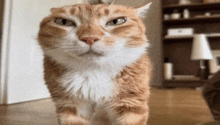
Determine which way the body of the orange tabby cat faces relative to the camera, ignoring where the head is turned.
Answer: toward the camera

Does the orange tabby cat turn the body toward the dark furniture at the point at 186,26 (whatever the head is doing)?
no

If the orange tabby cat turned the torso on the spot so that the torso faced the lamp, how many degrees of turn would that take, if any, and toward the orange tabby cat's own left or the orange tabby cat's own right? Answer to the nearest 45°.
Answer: approximately 135° to the orange tabby cat's own left
